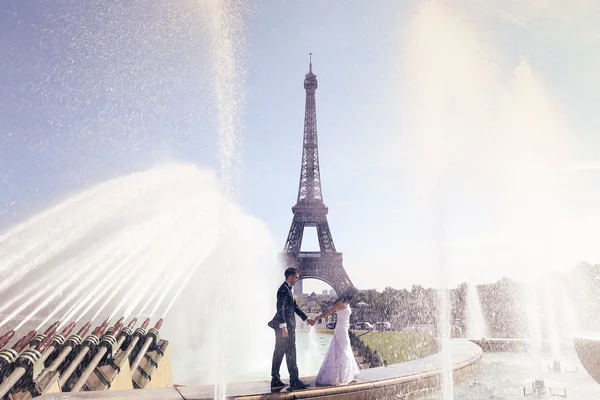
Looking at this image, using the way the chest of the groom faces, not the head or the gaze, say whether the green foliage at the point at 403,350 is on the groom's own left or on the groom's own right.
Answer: on the groom's own left

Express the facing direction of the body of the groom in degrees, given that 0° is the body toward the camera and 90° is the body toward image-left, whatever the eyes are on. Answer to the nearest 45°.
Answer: approximately 270°

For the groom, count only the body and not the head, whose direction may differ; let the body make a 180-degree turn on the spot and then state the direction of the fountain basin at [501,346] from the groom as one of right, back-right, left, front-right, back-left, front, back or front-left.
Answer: back-right

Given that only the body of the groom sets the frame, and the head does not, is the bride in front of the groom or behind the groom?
in front

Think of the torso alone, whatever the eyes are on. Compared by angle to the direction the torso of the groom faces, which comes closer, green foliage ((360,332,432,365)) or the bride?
the bride
